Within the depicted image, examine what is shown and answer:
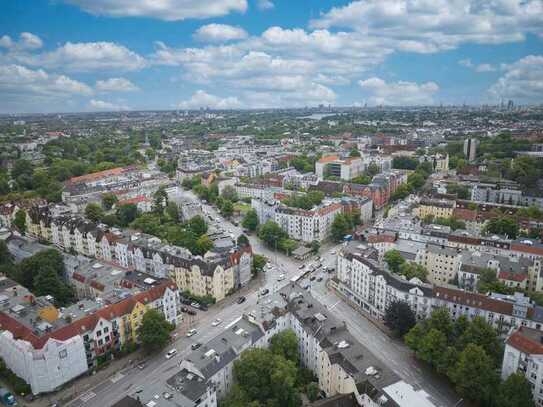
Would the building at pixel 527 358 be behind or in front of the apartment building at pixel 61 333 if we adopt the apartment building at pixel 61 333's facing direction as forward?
in front

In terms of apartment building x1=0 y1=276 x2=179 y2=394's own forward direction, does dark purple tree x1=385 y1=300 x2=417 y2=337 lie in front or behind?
in front

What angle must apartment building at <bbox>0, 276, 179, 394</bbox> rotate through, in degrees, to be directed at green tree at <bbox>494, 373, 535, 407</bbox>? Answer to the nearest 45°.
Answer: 0° — it already faces it

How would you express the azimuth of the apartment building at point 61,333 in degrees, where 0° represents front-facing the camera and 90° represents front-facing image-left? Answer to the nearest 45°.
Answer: approximately 315°

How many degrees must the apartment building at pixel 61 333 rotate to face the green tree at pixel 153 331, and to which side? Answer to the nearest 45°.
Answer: approximately 45° to its left

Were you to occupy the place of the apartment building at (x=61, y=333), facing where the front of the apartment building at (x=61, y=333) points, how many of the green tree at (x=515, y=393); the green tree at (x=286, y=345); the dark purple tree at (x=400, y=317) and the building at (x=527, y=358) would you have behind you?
0

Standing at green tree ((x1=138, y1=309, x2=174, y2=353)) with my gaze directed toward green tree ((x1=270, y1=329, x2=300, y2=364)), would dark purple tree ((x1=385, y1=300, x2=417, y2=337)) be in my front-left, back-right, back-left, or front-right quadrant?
front-left

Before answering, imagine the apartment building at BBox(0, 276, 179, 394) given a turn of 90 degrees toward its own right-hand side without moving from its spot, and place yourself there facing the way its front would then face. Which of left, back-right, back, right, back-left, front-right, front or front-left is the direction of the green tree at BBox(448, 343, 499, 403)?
left

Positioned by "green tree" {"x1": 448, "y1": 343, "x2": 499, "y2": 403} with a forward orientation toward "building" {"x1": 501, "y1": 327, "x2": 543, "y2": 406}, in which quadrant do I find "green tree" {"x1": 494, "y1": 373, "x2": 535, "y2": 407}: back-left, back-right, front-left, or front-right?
front-right
